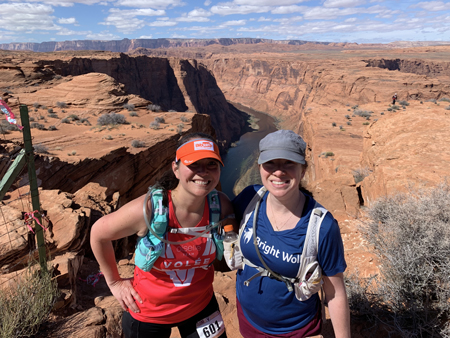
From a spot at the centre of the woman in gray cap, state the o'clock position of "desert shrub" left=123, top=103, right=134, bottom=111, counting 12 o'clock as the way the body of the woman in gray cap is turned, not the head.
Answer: The desert shrub is roughly at 5 o'clock from the woman in gray cap.

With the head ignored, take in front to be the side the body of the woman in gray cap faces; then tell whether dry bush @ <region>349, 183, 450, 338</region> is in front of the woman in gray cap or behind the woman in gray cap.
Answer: behind

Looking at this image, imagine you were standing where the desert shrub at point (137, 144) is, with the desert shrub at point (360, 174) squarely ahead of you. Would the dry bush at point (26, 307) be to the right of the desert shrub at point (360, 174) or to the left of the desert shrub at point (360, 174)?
right

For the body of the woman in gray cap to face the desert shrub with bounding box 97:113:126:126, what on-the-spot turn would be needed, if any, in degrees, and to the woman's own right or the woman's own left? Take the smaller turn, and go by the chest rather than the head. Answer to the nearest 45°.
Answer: approximately 135° to the woman's own right

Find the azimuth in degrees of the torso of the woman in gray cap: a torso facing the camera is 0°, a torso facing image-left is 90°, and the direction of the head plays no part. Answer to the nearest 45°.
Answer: approximately 0°

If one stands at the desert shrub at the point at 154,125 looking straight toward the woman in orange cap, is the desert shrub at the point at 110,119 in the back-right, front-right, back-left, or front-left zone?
back-right

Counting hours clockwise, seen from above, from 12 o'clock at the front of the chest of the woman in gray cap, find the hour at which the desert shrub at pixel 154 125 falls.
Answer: The desert shrub is roughly at 5 o'clock from the woman in gray cap.

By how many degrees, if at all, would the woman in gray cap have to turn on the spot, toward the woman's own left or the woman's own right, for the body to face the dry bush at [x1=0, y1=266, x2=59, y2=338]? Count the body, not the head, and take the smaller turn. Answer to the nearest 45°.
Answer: approximately 90° to the woman's own right

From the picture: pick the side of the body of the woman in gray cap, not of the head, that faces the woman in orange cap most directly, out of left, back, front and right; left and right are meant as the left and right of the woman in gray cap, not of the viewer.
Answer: right

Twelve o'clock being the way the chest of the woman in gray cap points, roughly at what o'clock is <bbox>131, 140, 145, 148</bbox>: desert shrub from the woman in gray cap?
The desert shrub is roughly at 5 o'clock from the woman in gray cap.
